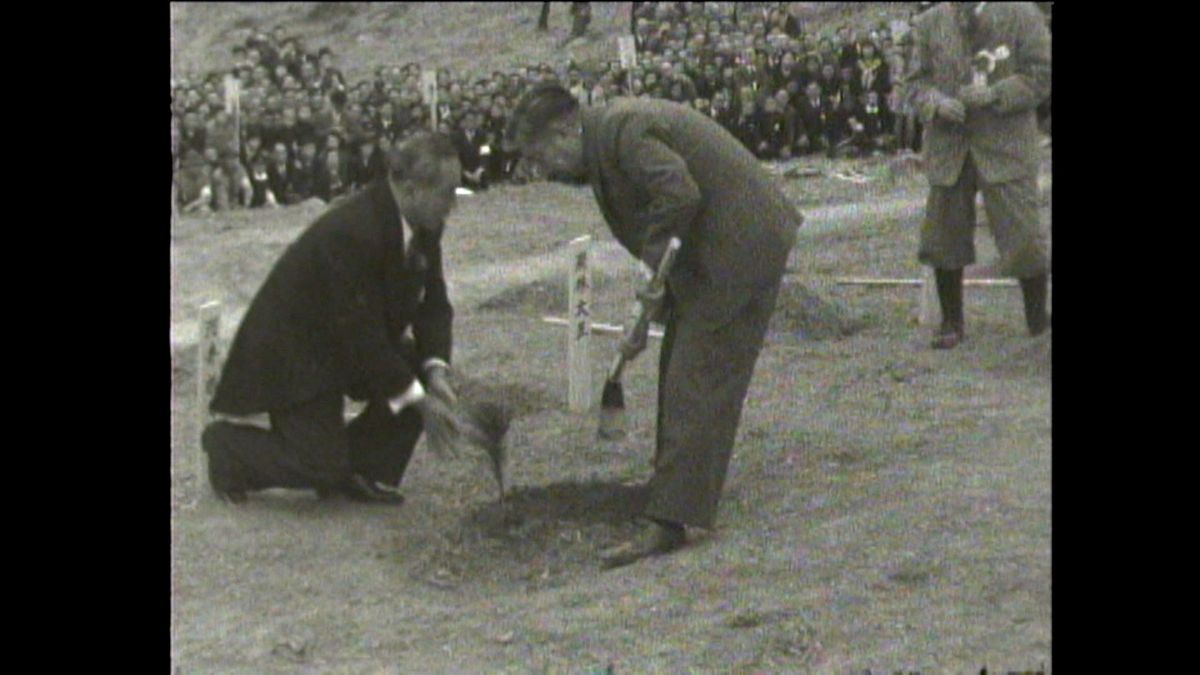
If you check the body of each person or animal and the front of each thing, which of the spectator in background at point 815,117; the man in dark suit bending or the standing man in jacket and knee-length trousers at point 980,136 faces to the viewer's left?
the man in dark suit bending

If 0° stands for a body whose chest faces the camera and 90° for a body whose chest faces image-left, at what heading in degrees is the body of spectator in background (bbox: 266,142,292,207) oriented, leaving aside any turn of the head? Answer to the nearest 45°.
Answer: approximately 0°

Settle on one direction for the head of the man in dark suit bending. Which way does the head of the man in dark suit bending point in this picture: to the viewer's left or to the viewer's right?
to the viewer's left

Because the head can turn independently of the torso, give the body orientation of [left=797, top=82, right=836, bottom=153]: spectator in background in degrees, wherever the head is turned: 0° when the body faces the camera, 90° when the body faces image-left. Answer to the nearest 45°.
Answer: approximately 0°

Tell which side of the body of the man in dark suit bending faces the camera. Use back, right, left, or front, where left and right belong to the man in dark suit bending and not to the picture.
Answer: left
